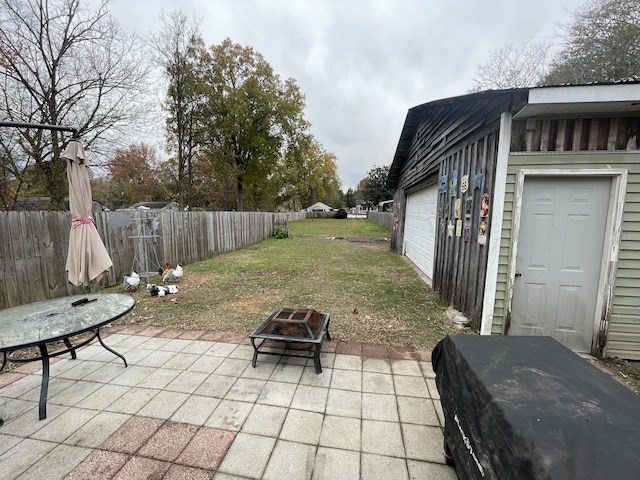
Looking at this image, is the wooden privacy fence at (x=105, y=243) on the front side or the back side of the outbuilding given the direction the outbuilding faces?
on the front side

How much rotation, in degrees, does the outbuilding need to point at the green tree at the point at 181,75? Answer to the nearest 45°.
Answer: approximately 45° to its right

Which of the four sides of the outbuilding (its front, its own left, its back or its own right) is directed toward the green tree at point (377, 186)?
right

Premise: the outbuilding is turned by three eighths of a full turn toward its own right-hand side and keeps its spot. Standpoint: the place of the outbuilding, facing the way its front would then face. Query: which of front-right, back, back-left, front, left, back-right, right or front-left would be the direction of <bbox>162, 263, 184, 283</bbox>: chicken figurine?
left

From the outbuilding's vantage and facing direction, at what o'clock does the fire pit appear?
The fire pit is roughly at 12 o'clock from the outbuilding.

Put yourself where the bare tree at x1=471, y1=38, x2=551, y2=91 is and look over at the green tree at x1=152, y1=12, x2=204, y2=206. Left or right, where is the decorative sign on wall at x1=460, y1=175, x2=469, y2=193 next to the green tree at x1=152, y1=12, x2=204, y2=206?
left

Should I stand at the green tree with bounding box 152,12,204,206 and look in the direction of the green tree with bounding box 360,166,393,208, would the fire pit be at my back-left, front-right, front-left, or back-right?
back-right

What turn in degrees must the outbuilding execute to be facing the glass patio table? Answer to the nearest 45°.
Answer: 0° — it already faces it

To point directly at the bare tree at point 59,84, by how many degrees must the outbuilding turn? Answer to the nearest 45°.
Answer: approximately 45° to its right

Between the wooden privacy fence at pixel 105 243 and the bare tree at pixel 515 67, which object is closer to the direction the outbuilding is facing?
the wooden privacy fence

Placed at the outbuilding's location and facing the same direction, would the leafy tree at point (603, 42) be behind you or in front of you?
behind

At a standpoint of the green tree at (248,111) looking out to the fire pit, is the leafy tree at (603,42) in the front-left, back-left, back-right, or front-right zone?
front-left

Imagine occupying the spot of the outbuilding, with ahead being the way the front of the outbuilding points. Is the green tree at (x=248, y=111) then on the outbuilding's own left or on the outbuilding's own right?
on the outbuilding's own right

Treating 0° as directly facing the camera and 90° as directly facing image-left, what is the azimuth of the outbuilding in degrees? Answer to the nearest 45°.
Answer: approximately 45°
